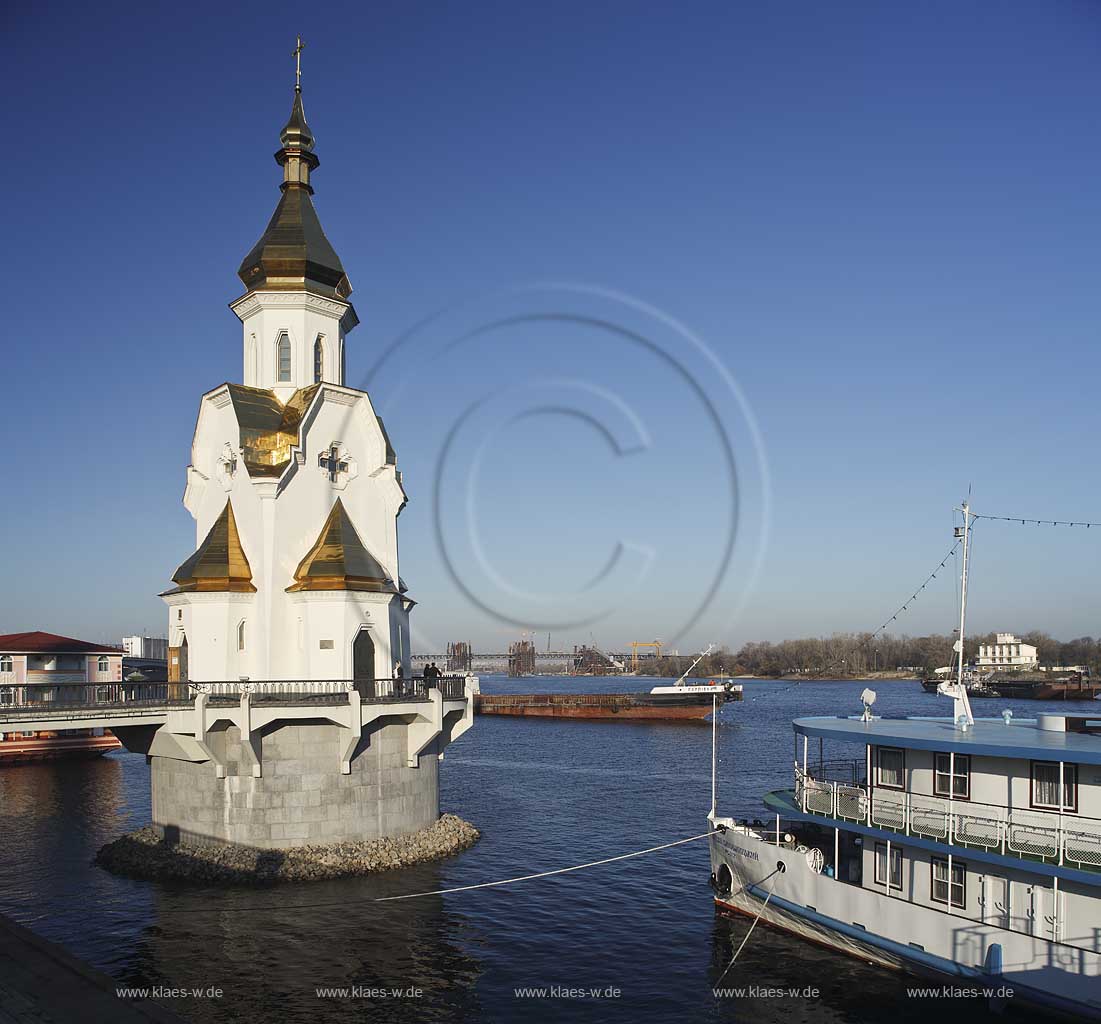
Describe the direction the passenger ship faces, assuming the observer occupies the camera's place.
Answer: facing away from the viewer and to the left of the viewer

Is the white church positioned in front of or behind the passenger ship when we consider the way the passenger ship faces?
in front
